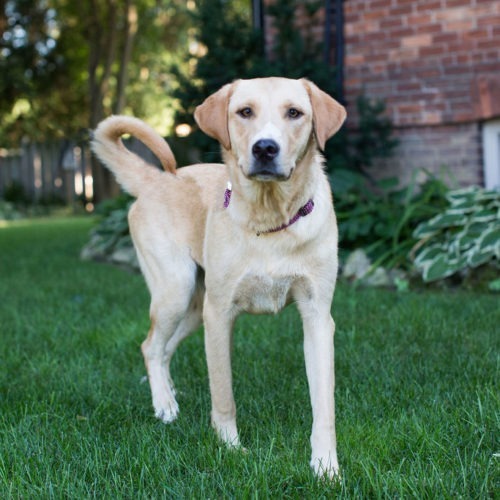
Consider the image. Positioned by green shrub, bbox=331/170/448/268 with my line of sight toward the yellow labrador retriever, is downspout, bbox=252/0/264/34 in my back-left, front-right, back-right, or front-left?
back-right

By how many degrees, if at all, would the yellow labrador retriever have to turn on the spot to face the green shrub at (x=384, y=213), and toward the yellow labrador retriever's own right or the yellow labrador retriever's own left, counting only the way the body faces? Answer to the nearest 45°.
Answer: approximately 135° to the yellow labrador retriever's own left

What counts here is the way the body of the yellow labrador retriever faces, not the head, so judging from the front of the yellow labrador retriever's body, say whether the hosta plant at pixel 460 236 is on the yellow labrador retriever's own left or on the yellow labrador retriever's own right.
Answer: on the yellow labrador retriever's own left

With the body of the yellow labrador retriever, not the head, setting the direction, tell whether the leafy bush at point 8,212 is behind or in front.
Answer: behind

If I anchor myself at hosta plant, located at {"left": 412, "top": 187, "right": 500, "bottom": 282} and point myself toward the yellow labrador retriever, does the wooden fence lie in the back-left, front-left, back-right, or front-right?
back-right

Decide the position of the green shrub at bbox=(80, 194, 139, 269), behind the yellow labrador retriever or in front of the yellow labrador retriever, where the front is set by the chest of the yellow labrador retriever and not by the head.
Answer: behind

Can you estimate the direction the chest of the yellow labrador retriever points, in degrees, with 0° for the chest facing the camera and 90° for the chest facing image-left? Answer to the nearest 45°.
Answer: approximately 315°

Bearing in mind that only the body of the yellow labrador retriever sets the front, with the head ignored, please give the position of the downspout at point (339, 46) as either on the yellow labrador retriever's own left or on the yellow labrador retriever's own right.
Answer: on the yellow labrador retriever's own left

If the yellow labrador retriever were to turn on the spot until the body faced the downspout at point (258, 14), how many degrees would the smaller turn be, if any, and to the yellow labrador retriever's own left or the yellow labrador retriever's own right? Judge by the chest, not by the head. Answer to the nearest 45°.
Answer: approximately 135° to the yellow labrador retriever's own left
